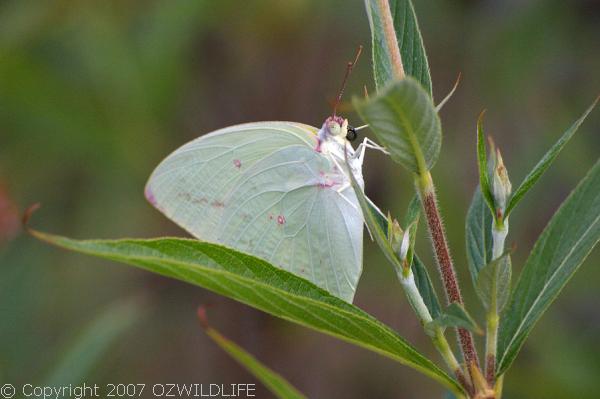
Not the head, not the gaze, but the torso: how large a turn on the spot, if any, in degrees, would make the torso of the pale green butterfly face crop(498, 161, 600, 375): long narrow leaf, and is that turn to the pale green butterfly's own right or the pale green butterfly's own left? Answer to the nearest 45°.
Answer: approximately 45° to the pale green butterfly's own right

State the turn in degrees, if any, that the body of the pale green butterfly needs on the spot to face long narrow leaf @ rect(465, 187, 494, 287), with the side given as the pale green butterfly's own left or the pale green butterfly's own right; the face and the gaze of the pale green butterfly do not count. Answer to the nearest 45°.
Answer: approximately 45° to the pale green butterfly's own right

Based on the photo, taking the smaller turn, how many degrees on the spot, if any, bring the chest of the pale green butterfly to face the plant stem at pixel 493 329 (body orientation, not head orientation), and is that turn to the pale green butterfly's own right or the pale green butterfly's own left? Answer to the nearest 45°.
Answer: approximately 45° to the pale green butterfly's own right

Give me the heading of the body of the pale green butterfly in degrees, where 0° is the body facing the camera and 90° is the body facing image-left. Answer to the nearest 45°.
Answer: approximately 270°

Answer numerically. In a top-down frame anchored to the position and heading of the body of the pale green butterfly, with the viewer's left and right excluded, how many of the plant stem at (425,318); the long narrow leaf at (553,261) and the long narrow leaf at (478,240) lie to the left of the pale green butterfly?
0

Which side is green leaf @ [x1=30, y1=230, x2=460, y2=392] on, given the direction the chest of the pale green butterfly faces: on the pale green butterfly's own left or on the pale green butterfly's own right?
on the pale green butterfly's own right
